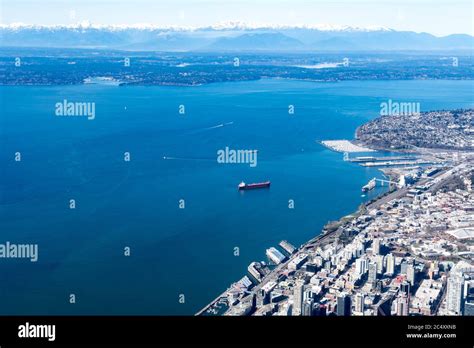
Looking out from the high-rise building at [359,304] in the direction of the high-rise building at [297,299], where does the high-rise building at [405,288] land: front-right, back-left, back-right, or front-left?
back-right

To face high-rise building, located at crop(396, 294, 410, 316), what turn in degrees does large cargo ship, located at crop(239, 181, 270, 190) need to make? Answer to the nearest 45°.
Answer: approximately 90° to its right

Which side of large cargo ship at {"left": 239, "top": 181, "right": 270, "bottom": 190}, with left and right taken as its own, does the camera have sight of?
right

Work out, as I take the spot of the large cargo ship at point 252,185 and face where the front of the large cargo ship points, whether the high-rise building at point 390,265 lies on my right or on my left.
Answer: on my right

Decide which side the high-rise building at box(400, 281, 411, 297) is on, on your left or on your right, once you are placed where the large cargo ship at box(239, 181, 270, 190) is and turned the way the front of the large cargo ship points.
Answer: on your right

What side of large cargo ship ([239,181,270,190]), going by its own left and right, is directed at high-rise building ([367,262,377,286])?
right

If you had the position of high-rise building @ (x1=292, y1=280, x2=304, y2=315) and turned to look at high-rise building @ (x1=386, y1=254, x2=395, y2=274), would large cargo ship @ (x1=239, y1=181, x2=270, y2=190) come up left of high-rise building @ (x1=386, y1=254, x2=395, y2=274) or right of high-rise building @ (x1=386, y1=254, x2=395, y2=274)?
left

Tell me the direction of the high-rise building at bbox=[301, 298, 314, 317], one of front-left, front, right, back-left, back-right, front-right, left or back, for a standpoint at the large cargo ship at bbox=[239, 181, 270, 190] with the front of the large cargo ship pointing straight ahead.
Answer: right

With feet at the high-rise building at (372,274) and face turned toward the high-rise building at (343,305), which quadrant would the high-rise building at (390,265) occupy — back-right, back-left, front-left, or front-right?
back-left

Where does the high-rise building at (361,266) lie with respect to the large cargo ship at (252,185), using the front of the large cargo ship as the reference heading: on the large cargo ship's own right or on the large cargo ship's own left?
on the large cargo ship's own right
